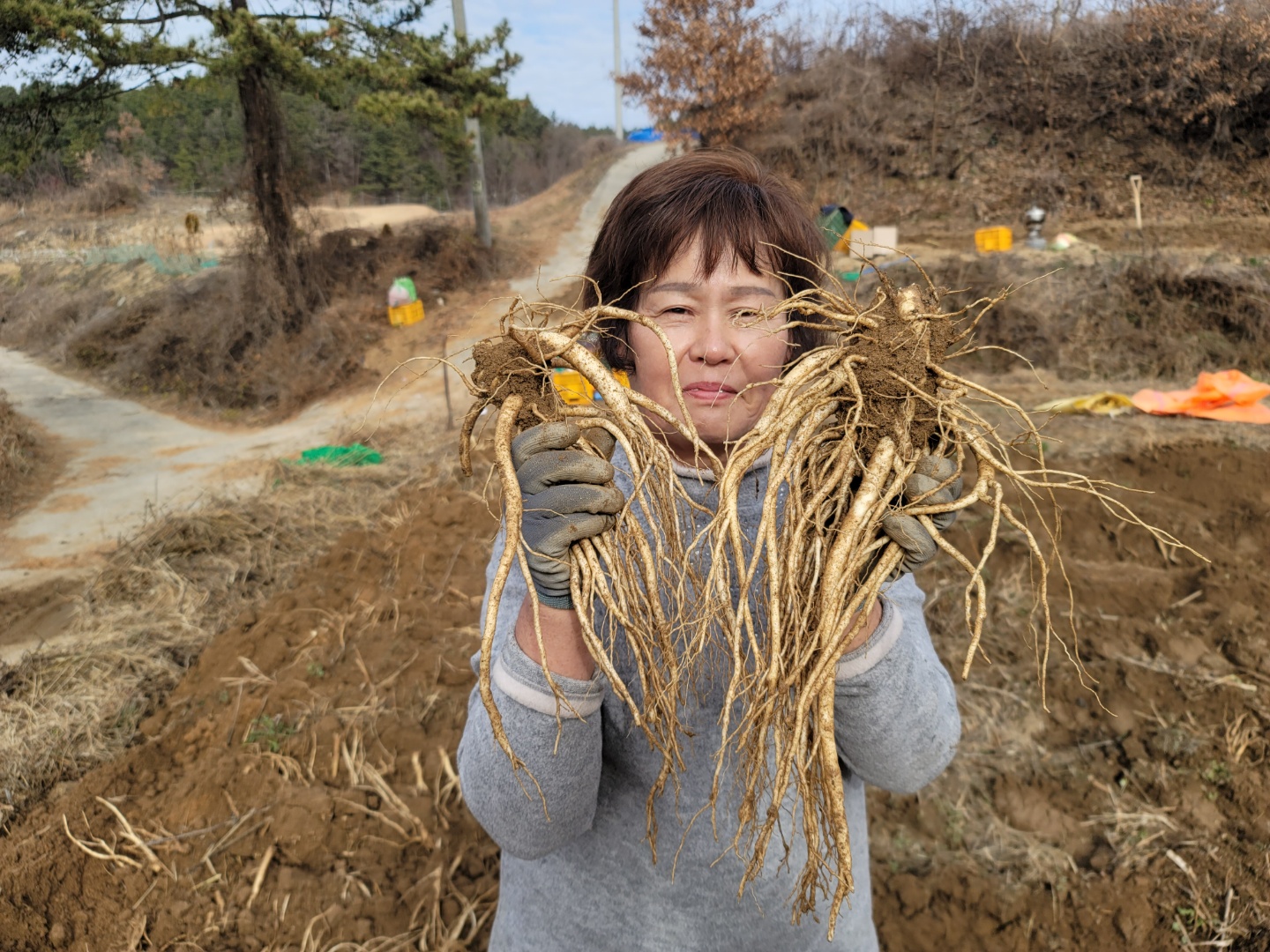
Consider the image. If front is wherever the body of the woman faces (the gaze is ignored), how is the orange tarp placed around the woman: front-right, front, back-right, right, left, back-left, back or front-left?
back-left

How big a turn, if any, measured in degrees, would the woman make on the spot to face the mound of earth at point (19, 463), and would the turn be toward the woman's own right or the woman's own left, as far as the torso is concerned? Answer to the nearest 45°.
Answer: approximately 135° to the woman's own right

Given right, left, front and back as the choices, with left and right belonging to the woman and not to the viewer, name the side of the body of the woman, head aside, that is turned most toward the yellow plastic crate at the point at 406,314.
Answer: back

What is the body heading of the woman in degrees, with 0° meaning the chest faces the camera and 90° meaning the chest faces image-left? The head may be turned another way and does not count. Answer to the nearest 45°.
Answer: approximately 0°

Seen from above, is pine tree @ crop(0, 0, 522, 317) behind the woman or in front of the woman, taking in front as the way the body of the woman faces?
behind

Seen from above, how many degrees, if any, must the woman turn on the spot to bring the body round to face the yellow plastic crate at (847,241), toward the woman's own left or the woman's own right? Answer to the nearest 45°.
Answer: approximately 180°

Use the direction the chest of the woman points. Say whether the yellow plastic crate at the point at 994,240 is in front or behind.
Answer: behind
